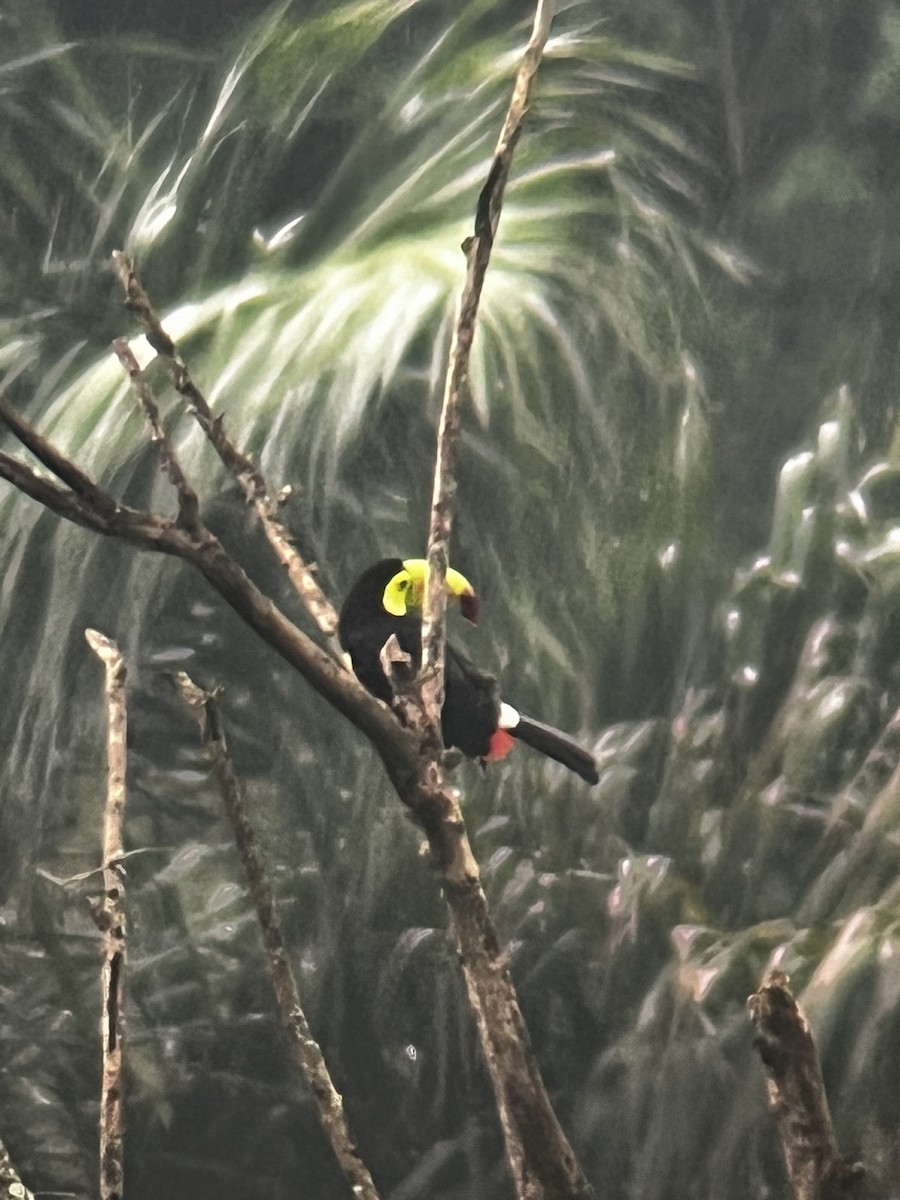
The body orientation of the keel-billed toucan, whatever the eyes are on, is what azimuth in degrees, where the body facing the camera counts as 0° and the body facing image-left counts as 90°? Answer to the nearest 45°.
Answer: approximately 90°
